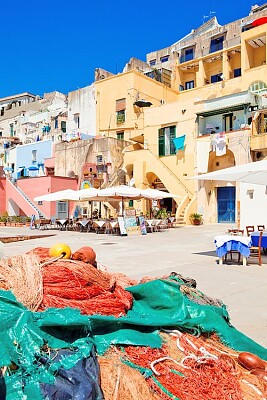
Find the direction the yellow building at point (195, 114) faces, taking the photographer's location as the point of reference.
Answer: facing the viewer and to the left of the viewer

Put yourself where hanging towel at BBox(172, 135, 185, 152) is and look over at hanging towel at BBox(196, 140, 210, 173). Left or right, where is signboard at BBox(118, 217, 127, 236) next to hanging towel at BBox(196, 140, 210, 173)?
right

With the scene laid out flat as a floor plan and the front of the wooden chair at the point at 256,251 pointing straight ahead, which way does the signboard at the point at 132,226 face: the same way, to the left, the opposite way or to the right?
to the left

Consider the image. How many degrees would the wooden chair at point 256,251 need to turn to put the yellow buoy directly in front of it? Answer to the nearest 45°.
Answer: approximately 90° to its left

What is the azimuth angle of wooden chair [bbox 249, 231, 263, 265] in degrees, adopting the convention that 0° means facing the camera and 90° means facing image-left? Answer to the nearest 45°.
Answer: approximately 90°

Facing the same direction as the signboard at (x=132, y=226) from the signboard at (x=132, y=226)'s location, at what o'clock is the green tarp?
The green tarp is roughly at 12 o'clock from the signboard.

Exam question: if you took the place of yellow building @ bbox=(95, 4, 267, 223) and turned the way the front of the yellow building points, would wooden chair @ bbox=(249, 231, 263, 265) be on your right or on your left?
on your left

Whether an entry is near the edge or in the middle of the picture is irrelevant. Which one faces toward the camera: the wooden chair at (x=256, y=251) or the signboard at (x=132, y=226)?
the signboard

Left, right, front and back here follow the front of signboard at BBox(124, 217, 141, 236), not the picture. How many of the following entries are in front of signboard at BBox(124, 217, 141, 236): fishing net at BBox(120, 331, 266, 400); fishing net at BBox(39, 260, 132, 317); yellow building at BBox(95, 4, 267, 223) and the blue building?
2

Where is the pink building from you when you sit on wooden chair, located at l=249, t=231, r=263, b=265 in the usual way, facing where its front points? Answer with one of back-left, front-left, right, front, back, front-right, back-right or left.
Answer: front-right

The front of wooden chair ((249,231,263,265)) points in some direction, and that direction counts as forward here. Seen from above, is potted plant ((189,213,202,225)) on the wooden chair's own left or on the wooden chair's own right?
on the wooden chair's own right

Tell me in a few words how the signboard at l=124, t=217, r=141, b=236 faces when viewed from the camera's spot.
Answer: facing the viewer

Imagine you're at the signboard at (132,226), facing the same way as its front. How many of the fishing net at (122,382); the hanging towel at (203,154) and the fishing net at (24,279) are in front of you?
2

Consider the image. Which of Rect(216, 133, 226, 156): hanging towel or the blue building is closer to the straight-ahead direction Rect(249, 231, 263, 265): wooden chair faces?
the blue building

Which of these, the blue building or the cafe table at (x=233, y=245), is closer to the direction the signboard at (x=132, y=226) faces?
the cafe table

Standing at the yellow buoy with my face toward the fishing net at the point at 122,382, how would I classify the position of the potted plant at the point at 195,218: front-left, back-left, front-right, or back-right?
back-left

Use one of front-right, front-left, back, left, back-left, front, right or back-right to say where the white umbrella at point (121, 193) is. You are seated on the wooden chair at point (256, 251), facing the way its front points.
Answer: front-right

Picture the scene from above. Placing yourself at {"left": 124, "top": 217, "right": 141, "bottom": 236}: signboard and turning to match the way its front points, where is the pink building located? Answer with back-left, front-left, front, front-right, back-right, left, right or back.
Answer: back-right

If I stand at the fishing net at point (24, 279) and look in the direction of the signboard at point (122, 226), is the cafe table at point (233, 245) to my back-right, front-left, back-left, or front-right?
front-right

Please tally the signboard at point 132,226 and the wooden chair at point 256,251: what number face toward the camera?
1
